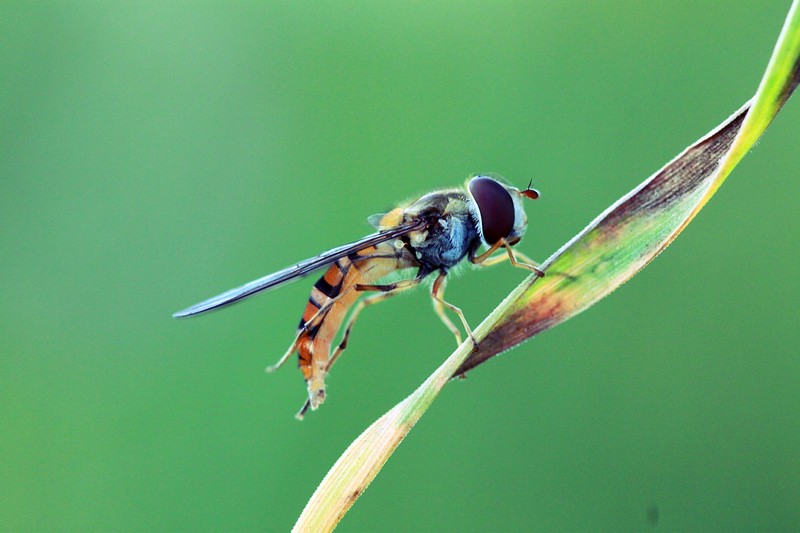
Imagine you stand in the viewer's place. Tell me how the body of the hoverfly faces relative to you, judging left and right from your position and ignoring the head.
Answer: facing to the right of the viewer
